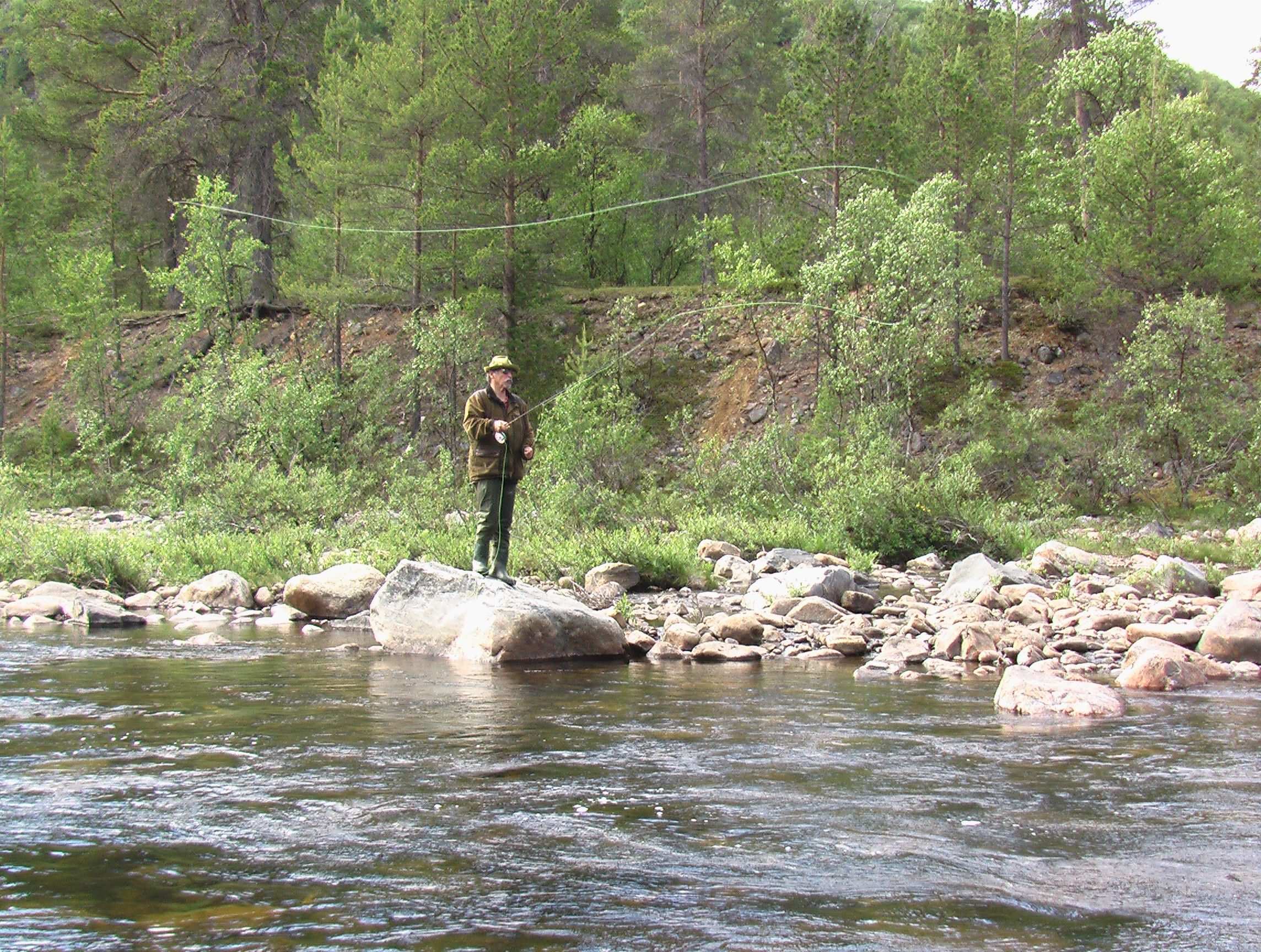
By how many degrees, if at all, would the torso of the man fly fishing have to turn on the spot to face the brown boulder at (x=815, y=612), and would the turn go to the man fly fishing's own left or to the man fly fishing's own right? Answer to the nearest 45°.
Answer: approximately 45° to the man fly fishing's own left

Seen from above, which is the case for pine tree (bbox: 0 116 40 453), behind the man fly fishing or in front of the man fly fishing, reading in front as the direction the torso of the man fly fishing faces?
behind

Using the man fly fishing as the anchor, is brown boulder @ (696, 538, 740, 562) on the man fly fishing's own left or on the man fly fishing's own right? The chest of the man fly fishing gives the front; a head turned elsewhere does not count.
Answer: on the man fly fishing's own left

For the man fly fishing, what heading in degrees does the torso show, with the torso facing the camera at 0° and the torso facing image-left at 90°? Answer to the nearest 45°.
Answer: approximately 315°

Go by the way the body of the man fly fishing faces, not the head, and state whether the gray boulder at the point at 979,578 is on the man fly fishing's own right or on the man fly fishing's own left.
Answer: on the man fly fishing's own left

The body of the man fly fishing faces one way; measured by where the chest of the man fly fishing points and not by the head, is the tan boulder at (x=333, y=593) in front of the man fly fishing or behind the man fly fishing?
behind
